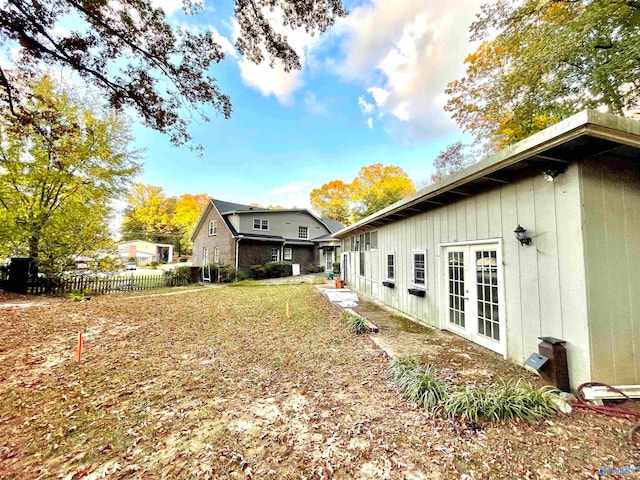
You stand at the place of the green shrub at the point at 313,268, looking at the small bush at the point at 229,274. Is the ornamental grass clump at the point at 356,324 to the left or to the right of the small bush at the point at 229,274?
left

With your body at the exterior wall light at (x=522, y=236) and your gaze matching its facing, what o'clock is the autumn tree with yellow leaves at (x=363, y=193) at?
The autumn tree with yellow leaves is roughly at 2 o'clock from the exterior wall light.

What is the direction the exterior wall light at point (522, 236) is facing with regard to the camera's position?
facing to the left of the viewer

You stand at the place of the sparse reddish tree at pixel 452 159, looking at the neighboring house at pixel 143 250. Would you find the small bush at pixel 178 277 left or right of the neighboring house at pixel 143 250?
left

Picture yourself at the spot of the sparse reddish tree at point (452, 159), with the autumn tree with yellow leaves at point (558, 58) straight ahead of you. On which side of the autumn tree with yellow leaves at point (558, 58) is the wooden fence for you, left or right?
right
